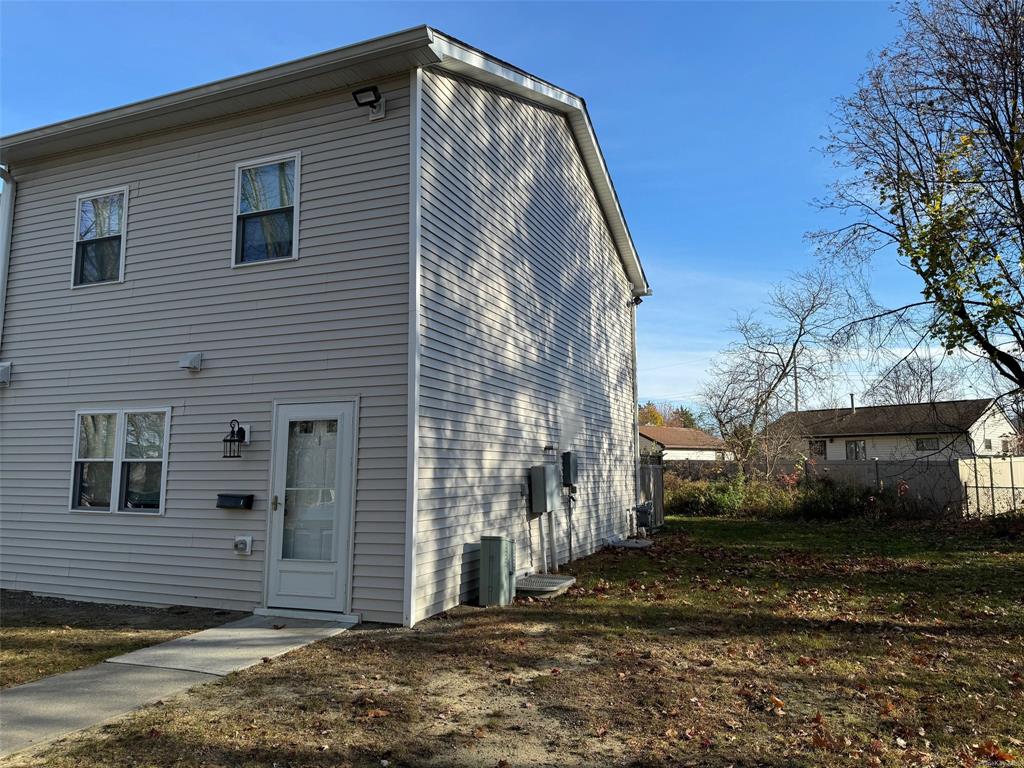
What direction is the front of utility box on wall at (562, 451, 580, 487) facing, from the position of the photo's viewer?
facing to the right of the viewer

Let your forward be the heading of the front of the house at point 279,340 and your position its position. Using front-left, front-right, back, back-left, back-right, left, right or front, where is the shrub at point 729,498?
back

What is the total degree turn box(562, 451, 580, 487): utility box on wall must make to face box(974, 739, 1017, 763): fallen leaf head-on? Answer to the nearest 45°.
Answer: approximately 90° to its right

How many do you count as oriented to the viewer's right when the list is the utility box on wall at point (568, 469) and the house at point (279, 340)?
1

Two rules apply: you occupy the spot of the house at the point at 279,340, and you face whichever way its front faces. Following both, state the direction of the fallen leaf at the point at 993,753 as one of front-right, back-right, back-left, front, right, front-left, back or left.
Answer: left

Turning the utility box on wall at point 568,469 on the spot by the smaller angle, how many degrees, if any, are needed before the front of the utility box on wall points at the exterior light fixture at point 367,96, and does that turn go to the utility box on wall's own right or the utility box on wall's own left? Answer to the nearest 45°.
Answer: approximately 135° to the utility box on wall's own right

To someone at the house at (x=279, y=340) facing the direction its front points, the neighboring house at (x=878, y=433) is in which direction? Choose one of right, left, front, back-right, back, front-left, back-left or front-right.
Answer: back

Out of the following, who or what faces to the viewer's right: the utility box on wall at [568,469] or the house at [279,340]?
the utility box on wall
